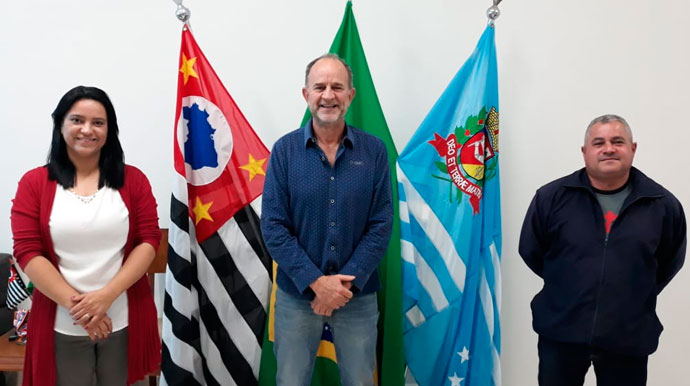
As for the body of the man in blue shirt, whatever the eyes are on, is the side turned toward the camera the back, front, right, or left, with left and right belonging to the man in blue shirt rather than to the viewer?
front

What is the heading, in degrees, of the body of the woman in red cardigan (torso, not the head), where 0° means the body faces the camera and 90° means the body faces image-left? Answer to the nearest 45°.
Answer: approximately 0°

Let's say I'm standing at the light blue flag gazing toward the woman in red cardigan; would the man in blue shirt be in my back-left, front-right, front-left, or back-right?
front-left

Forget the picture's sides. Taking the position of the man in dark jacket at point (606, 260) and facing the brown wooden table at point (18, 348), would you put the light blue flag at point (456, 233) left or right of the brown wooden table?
right

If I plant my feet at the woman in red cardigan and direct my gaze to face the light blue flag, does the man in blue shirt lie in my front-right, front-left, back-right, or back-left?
front-right

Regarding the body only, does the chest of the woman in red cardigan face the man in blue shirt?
no

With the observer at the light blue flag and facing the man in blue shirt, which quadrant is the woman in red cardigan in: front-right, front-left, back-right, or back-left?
front-right

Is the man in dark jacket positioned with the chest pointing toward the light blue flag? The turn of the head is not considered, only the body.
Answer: no

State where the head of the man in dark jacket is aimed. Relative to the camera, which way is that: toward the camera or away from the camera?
toward the camera

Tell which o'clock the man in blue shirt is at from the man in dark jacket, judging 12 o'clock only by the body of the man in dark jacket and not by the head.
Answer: The man in blue shirt is roughly at 2 o'clock from the man in dark jacket.

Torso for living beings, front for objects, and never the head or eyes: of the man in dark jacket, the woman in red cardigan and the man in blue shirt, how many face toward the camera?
3

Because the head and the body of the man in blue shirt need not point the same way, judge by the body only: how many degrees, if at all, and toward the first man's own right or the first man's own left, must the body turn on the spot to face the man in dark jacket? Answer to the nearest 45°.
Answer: approximately 90° to the first man's own left
